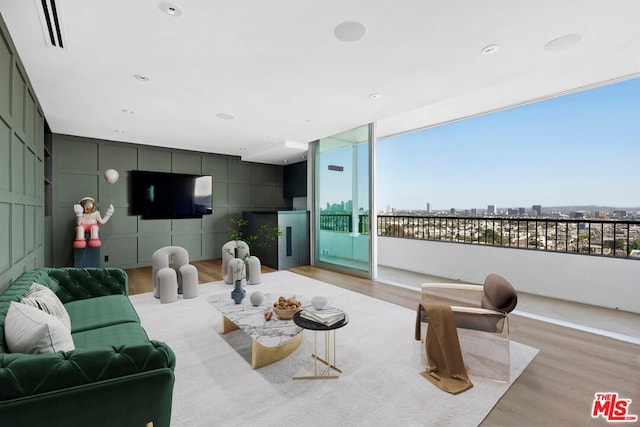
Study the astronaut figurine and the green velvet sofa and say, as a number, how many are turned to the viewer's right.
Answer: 1

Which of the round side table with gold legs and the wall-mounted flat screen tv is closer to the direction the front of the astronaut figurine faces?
the round side table with gold legs

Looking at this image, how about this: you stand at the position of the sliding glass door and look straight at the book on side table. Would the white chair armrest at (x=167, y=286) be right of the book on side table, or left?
right

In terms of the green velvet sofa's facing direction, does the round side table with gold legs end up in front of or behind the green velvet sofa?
in front

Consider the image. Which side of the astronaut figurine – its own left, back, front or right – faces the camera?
front

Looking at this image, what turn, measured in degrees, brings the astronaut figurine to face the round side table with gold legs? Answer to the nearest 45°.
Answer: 0° — it already faces it

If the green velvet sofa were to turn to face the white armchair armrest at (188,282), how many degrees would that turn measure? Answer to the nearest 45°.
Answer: approximately 90° to its left

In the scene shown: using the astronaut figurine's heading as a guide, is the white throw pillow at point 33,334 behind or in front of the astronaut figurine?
in front

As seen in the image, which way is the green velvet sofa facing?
to the viewer's right

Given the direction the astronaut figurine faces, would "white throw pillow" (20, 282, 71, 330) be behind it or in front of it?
in front

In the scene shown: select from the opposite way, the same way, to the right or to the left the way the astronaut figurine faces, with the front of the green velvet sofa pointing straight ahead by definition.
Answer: to the right

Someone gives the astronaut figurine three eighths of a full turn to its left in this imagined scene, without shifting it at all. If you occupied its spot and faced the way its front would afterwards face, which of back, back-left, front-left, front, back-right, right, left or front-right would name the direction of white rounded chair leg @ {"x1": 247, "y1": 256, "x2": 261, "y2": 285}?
right

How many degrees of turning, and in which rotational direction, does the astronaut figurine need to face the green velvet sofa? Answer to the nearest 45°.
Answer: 0° — it already faces it

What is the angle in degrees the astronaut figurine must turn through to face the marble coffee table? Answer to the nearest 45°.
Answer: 0° — it already faces it

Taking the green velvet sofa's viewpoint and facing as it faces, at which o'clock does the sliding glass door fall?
The sliding glass door is roughly at 11 o'clock from the green velvet sofa.

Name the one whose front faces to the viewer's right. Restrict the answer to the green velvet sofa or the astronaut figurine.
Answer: the green velvet sofa

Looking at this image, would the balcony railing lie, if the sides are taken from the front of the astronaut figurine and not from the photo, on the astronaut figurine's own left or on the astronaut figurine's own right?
on the astronaut figurine's own left
